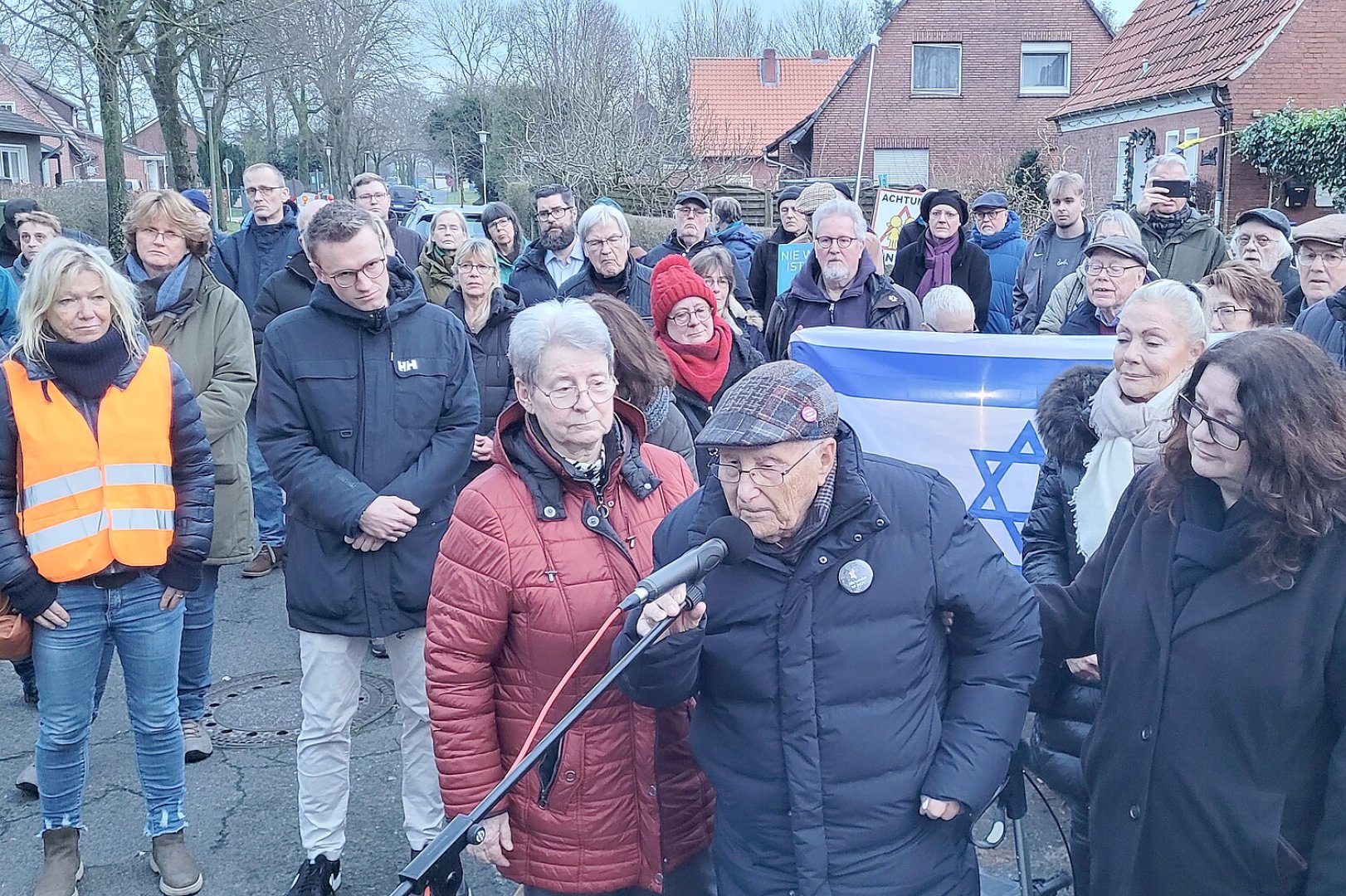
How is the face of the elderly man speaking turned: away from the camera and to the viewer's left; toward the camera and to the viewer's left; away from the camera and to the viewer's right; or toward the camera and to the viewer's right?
toward the camera and to the viewer's left

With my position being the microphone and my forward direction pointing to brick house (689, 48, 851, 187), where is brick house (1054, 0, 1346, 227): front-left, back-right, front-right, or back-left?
front-right

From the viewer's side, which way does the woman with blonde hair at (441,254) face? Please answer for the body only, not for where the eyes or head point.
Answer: toward the camera

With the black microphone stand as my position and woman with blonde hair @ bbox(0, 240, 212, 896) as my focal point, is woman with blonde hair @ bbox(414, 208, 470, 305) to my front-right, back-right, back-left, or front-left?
front-right

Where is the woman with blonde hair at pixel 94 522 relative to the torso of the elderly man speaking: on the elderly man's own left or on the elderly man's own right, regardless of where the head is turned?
on the elderly man's own right

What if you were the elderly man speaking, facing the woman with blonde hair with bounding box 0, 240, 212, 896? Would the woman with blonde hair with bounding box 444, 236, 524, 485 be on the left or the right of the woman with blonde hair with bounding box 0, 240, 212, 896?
right

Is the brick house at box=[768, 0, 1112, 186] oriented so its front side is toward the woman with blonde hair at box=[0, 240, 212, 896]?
yes

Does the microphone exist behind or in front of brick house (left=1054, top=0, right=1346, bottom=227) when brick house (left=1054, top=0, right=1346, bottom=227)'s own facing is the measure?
in front

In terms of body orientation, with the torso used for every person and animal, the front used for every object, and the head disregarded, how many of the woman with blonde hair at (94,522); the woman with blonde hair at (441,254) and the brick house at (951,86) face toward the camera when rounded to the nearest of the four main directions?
3

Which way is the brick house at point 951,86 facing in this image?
toward the camera

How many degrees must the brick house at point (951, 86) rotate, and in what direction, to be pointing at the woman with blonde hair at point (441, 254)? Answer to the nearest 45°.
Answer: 0° — it already faces them

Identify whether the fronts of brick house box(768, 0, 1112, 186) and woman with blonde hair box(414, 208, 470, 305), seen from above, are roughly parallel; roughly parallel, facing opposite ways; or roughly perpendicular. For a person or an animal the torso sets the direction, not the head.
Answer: roughly parallel

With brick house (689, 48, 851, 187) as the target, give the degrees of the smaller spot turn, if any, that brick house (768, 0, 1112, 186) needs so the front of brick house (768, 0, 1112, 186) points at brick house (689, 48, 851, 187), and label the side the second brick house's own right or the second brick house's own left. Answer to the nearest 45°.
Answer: approximately 135° to the second brick house's own right

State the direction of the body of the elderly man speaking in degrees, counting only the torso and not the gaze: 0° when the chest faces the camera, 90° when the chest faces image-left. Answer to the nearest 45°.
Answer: approximately 45°

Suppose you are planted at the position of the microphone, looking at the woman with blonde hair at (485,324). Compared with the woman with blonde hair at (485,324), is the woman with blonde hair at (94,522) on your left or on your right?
left

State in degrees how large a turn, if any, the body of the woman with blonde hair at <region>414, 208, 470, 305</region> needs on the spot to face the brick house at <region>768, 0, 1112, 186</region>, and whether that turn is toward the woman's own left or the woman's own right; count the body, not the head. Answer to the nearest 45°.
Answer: approximately 135° to the woman's own left

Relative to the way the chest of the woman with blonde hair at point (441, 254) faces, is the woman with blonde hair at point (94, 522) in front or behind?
in front
